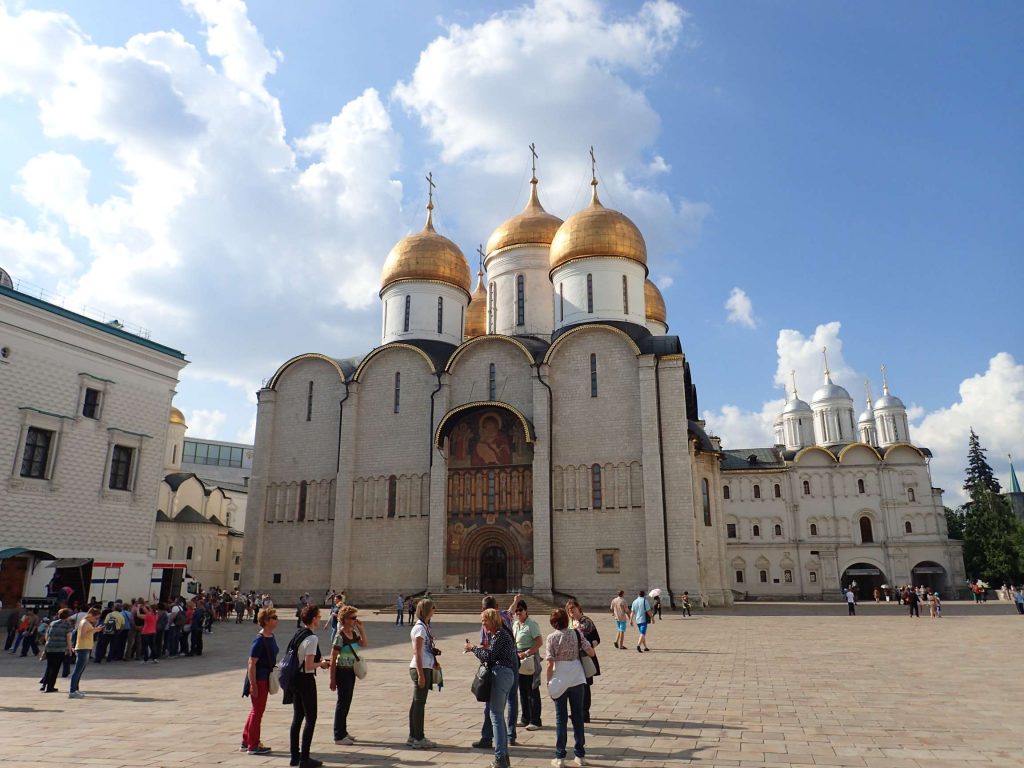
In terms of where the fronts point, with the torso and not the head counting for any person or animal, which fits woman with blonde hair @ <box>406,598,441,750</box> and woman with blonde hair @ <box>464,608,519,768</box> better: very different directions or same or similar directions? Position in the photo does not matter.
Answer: very different directions

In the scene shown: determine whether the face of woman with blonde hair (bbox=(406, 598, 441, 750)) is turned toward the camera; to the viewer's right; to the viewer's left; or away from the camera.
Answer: to the viewer's right

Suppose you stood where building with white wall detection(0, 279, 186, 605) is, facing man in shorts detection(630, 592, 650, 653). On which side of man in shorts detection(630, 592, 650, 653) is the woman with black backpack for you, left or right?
right

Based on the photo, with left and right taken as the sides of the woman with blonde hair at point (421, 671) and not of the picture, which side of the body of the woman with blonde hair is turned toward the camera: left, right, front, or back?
right

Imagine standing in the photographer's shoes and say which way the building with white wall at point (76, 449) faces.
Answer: facing the viewer and to the right of the viewer

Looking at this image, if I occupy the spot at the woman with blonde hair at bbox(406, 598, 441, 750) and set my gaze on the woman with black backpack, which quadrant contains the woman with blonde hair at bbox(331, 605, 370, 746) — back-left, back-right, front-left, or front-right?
front-right

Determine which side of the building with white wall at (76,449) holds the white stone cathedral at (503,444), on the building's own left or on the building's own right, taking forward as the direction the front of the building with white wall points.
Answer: on the building's own left

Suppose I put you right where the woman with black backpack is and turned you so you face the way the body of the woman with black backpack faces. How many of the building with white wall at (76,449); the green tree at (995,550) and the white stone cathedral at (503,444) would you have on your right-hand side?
0

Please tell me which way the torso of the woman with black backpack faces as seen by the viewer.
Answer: to the viewer's right

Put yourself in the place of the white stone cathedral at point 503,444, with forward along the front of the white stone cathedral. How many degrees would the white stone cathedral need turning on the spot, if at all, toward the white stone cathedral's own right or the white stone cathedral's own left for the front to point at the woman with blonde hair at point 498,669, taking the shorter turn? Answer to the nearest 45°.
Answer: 0° — it already faces them

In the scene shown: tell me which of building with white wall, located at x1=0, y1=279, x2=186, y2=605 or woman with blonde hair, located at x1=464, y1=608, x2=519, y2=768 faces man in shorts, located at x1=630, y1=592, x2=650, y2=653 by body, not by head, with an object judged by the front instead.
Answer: the building with white wall

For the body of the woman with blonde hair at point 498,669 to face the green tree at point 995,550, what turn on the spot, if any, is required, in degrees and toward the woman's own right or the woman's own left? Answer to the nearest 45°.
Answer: approximately 135° to the woman's own right

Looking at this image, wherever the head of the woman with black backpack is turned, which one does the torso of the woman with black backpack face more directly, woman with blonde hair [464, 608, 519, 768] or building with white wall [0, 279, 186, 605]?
the woman with blonde hair

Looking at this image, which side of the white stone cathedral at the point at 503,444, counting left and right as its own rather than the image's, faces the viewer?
front

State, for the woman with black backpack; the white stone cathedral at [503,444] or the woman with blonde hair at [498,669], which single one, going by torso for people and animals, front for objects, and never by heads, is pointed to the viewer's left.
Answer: the woman with blonde hair

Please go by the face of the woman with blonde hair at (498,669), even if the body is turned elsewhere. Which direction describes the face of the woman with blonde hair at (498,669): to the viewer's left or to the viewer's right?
to the viewer's left
